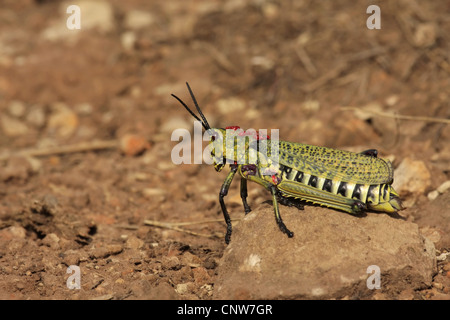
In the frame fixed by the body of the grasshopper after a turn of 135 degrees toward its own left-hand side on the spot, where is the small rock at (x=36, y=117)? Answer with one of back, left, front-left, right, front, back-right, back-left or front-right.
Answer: back

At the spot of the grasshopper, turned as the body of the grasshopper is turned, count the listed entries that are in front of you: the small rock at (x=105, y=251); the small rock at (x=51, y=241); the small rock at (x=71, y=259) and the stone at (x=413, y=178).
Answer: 3

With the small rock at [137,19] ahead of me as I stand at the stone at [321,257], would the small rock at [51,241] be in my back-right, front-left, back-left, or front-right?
front-left

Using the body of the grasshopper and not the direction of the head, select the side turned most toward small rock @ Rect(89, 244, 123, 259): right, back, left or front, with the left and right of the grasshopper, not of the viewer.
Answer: front

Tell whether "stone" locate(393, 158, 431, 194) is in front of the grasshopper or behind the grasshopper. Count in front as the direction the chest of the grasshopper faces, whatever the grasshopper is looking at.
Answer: behind

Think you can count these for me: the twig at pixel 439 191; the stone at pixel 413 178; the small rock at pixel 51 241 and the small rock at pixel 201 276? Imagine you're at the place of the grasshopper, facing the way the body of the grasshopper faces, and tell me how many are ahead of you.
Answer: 2

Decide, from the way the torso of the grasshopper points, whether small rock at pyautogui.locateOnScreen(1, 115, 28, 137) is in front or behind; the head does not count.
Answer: in front

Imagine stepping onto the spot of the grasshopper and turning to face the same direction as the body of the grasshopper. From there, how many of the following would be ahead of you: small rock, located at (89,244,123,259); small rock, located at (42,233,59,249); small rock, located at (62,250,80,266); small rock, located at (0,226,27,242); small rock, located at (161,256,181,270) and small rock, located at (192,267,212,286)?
6

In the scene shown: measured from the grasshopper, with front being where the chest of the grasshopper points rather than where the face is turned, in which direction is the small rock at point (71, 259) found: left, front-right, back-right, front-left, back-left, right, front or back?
front

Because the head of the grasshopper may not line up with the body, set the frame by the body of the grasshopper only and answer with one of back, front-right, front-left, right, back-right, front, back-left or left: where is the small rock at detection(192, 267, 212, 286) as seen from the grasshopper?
front

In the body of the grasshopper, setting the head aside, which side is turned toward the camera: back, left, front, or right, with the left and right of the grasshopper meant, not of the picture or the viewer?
left

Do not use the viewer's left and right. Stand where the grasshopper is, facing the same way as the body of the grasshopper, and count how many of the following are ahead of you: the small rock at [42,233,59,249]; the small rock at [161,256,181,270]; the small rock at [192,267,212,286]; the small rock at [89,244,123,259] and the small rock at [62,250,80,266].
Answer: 5

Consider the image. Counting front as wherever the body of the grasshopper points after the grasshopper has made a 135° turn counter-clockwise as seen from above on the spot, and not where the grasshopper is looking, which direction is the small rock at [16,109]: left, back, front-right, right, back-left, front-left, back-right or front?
back

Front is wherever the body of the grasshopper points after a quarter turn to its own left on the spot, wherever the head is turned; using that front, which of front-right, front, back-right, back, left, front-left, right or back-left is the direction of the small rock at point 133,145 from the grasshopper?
back-right

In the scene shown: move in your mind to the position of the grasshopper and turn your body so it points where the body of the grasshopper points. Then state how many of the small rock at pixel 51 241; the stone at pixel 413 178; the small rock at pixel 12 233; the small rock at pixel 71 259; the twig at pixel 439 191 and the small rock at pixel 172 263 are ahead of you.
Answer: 4

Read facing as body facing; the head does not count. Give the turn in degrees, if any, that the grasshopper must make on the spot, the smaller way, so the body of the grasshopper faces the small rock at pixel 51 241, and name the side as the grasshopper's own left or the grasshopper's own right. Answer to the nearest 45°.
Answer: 0° — it already faces it

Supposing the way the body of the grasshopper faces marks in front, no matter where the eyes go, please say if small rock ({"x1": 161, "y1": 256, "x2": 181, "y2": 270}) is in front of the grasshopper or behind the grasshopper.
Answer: in front

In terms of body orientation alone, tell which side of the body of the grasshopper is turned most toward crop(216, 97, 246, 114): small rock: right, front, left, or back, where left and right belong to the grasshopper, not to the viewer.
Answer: right

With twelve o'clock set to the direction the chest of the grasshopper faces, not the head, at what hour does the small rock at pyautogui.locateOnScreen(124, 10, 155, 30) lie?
The small rock is roughly at 2 o'clock from the grasshopper.
